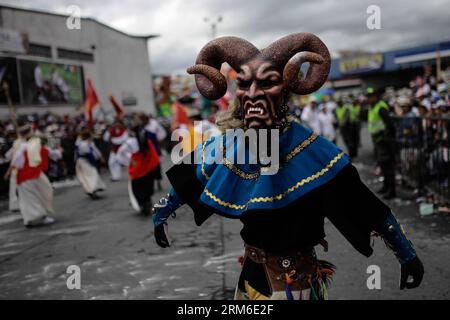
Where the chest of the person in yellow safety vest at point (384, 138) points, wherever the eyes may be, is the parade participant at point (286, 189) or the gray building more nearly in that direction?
the parade participant

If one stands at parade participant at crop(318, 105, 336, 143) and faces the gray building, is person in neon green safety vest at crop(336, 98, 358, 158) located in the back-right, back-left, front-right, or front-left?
back-left

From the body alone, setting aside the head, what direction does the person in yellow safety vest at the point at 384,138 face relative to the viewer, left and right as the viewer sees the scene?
facing the viewer and to the left of the viewer

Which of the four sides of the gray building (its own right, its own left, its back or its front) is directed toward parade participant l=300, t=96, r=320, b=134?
front

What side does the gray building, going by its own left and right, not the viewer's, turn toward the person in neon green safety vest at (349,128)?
front

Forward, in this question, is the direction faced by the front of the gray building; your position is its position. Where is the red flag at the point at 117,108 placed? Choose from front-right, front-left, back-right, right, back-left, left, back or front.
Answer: front-right
